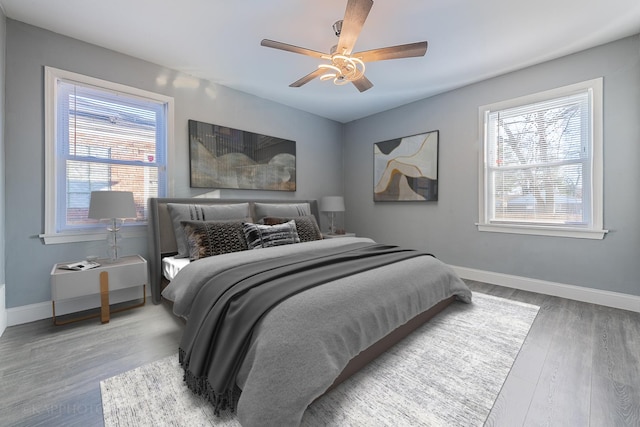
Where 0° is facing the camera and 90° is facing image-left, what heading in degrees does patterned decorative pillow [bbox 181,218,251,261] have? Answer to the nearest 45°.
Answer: approximately 315°

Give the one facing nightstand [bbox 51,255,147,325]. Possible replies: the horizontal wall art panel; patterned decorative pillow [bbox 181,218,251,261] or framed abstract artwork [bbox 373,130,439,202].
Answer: the framed abstract artwork

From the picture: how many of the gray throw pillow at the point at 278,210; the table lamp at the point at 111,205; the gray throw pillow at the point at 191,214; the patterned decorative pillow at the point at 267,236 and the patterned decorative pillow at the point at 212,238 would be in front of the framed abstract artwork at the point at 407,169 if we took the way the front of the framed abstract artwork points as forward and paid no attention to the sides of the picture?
5

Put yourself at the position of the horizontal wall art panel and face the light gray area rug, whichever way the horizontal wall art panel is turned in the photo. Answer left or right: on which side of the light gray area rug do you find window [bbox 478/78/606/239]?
left

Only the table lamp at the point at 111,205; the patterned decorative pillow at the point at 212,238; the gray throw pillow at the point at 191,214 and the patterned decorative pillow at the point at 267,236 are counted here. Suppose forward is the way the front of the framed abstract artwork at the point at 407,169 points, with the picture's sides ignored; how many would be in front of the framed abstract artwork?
4

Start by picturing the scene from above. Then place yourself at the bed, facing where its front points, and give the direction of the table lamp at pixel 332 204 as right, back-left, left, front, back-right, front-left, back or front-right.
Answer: back-left

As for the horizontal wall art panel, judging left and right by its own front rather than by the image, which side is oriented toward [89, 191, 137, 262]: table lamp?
right

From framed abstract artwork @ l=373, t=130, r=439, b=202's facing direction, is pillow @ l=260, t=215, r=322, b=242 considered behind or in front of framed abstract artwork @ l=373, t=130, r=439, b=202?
in front

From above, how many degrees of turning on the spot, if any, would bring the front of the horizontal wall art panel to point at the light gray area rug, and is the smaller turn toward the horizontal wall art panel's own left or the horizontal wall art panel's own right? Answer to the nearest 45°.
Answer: approximately 45° to the horizontal wall art panel's own right

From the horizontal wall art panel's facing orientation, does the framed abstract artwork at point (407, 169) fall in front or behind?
in front

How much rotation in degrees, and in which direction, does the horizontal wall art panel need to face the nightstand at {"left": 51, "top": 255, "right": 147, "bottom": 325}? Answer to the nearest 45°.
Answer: approximately 90° to its right

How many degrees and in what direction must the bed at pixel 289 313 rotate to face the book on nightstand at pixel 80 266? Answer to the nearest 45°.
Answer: approximately 180°

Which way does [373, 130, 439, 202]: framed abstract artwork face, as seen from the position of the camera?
facing the viewer and to the left of the viewer

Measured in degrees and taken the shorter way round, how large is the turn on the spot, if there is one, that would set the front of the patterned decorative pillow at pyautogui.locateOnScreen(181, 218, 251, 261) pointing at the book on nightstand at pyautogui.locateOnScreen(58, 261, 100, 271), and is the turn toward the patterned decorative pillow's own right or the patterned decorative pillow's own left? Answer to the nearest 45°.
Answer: approximately 135° to the patterned decorative pillow's own right

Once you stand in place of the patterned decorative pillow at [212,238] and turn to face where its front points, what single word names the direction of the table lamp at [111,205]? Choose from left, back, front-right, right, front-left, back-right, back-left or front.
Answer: back-right

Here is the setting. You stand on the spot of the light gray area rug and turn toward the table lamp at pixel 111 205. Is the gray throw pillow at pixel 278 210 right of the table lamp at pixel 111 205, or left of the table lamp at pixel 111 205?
right

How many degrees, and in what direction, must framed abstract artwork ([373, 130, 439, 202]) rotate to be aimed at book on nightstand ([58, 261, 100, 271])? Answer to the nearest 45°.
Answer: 0° — it already faces it

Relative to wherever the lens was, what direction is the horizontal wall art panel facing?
facing the viewer and to the right of the viewer

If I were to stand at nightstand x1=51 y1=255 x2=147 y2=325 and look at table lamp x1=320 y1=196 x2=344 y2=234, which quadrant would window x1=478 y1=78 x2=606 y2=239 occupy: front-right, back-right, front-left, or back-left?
front-right
